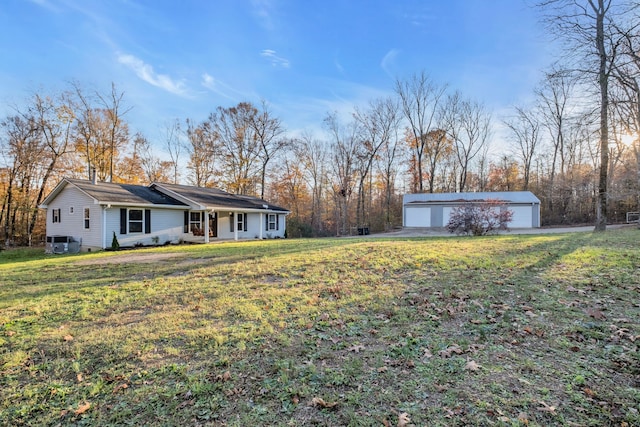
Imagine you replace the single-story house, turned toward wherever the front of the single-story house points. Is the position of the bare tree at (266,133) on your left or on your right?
on your left

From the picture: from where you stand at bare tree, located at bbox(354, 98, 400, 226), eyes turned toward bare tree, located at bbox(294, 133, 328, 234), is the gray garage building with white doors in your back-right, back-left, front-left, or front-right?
back-left

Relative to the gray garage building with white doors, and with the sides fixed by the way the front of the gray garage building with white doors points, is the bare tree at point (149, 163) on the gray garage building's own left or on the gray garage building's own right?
on the gray garage building's own right

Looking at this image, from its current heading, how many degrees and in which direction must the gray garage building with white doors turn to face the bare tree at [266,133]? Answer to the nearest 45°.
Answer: approximately 90° to its right

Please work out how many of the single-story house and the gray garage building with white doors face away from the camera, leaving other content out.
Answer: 0

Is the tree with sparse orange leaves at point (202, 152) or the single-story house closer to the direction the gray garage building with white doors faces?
the single-story house

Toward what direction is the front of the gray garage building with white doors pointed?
toward the camera

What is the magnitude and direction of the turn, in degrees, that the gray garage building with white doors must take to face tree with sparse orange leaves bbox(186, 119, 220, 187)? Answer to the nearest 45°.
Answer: approximately 90° to its right

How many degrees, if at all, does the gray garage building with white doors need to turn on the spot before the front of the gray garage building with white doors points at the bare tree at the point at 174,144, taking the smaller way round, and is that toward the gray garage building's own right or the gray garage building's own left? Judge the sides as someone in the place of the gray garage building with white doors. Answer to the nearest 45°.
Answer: approximately 90° to the gray garage building's own right
